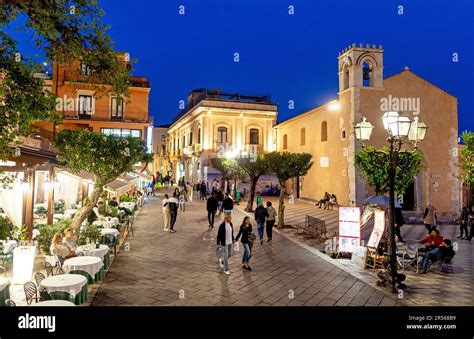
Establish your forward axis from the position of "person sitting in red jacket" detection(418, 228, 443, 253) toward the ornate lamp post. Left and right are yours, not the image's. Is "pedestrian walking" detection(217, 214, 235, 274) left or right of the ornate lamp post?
right

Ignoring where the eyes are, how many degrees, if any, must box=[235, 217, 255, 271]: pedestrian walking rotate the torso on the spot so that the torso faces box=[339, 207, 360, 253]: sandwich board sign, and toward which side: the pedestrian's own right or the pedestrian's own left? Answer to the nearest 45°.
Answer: approximately 135° to the pedestrian's own left

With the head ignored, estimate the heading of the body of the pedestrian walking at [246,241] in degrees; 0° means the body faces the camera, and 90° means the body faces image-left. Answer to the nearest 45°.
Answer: approximately 0°

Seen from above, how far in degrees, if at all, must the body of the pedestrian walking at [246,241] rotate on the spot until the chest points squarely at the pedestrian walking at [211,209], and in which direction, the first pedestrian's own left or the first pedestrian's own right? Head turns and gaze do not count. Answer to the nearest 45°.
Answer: approximately 180°

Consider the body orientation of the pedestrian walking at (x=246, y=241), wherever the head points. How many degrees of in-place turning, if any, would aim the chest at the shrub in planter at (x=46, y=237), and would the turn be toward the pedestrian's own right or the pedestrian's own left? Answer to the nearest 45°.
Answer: approximately 90° to the pedestrian's own right

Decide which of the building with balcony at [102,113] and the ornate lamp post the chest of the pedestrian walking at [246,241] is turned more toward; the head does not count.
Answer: the ornate lamp post

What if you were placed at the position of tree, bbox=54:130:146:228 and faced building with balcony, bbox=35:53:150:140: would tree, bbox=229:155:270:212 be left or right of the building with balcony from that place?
right

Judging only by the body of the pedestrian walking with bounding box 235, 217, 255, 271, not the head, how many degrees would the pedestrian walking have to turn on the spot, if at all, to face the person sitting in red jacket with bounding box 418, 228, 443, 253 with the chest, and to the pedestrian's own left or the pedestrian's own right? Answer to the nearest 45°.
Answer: approximately 90° to the pedestrian's own left

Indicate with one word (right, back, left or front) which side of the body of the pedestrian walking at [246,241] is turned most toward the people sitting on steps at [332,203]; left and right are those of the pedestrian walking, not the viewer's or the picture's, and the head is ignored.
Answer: back

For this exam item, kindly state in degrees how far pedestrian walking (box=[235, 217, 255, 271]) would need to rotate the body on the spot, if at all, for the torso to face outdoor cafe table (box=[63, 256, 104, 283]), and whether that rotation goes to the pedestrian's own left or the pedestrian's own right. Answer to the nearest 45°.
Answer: approximately 45° to the pedestrian's own right

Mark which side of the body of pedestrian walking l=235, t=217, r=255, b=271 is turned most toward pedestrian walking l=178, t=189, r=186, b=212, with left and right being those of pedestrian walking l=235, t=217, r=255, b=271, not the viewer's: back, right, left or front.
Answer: back

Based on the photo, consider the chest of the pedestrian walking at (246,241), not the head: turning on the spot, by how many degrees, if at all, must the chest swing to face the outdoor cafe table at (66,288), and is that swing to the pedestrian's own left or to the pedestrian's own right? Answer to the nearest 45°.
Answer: approximately 45° to the pedestrian's own right
